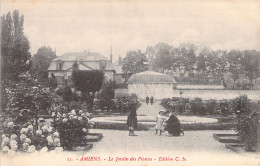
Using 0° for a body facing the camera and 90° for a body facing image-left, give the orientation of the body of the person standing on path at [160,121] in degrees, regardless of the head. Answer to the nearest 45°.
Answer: approximately 0°

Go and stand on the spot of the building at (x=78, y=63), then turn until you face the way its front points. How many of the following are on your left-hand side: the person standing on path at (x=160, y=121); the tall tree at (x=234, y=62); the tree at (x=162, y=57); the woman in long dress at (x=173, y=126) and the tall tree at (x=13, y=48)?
4

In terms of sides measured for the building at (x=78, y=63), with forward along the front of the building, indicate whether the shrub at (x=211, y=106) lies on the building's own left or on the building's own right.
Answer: on the building's own left

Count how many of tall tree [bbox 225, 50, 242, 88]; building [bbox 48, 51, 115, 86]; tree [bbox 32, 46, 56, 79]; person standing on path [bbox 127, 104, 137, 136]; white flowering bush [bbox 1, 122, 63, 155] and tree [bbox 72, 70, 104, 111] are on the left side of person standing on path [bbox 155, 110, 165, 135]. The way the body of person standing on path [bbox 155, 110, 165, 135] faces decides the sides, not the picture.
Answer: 1

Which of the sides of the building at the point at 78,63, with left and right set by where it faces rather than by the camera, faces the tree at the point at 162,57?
left

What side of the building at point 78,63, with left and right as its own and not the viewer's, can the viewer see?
front

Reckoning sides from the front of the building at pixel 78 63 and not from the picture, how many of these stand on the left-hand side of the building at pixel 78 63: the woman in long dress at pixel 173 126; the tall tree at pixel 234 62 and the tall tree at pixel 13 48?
2
